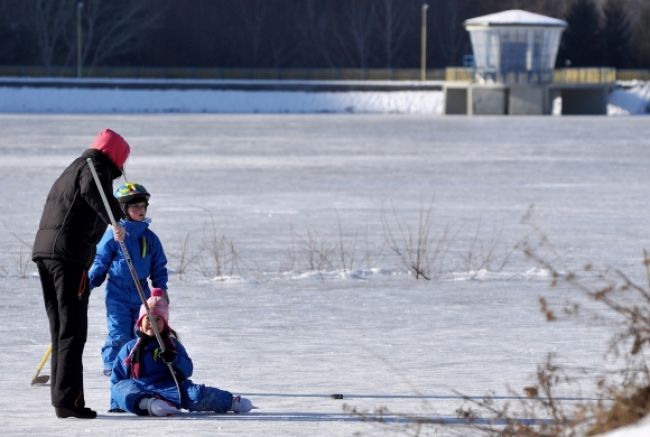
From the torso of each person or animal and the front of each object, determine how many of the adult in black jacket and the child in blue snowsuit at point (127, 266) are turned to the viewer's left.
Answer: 0

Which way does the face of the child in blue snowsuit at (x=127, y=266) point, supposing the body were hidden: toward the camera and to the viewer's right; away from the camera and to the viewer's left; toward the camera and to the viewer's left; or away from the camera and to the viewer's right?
toward the camera and to the viewer's right

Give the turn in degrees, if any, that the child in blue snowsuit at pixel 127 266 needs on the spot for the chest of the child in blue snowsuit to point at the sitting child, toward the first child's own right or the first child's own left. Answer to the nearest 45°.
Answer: approximately 45° to the first child's own right

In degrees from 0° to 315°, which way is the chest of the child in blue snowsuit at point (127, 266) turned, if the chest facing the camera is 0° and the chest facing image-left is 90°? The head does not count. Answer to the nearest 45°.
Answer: approximately 315°

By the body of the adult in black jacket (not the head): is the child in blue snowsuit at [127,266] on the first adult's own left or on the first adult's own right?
on the first adult's own left

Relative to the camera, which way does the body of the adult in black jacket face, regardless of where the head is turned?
to the viewer's right
